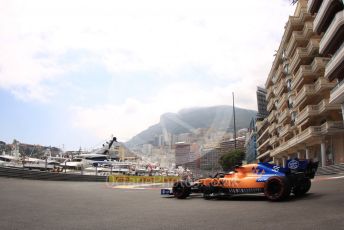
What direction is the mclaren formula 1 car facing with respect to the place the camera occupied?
facing away from the viewer and to the left of the viewer

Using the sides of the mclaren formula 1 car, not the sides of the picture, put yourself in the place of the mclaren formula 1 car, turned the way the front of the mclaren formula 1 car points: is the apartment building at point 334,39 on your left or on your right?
on your right

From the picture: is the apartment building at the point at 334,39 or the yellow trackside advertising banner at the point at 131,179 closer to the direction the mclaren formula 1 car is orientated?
the yellow trackside advertising banner
